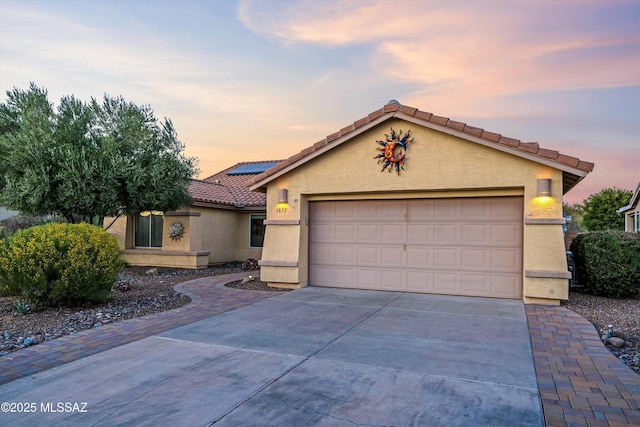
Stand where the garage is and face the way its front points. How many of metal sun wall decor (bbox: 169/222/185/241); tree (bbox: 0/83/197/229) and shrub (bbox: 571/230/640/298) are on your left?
1

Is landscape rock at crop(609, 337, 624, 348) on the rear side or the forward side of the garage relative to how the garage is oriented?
on the forward side

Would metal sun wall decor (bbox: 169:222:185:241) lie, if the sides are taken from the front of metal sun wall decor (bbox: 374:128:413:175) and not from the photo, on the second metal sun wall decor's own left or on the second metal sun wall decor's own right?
on the second metal sun wall decor's own right

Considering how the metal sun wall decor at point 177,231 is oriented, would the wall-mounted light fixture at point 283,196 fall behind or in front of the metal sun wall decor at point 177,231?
in front

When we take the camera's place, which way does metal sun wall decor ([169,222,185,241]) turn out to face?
facing the viewer

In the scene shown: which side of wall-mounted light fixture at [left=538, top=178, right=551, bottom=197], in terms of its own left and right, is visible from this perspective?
front

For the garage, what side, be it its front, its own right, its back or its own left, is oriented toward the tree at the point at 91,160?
right

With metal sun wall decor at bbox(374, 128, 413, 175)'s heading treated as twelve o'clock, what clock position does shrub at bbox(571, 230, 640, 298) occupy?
The shrub is roughly at 9 o'clock from the metal sun wall decor.

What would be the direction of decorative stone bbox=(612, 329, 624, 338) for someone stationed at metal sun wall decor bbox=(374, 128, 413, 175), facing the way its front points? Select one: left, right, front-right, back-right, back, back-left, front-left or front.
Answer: front-left

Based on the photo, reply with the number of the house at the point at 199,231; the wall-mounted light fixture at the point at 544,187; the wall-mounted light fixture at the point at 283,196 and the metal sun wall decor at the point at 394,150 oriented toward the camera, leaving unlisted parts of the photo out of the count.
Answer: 4

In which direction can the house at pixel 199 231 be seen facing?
toward the camera

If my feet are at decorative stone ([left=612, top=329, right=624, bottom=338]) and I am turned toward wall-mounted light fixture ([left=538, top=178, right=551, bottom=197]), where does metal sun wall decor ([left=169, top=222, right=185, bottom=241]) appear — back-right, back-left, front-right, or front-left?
front-left

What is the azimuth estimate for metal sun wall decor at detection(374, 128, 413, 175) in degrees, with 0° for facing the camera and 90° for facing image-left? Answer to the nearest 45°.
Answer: approximately 0°

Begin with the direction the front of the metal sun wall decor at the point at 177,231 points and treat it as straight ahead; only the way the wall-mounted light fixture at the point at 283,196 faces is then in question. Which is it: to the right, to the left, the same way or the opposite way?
the same way
